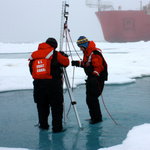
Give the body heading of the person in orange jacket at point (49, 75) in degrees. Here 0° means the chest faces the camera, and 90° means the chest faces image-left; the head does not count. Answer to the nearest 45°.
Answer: approximately 225°

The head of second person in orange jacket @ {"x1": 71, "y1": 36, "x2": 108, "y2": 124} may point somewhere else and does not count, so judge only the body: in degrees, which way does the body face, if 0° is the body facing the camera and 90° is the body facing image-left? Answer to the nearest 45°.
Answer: approximately 90°

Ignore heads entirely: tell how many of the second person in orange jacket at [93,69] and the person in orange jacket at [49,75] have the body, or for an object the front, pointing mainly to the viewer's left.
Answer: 1

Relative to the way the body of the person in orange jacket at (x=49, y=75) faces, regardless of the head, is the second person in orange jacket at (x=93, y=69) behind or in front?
in front
